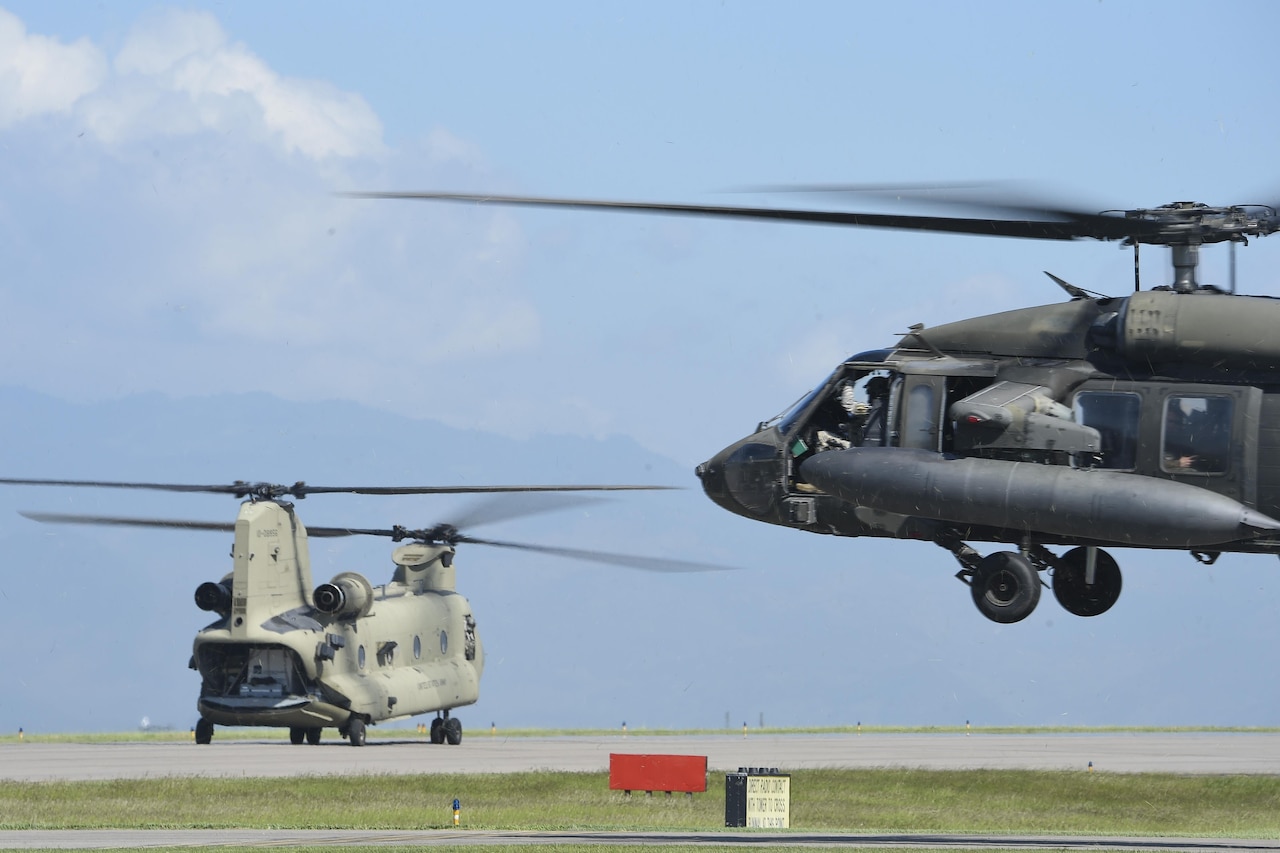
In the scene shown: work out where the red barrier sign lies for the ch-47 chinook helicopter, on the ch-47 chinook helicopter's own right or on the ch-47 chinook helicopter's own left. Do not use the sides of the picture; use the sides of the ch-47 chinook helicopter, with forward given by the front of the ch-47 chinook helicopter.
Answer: on the ch-47 chinook helicopter's own right

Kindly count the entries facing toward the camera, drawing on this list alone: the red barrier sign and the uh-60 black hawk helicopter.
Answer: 1

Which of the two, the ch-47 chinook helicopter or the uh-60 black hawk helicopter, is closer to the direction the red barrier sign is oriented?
the uh-60 black hawk helicopter

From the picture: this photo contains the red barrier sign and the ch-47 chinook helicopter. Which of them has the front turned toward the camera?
the red barrier sign

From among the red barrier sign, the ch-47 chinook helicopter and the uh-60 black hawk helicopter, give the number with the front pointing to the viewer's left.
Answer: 1

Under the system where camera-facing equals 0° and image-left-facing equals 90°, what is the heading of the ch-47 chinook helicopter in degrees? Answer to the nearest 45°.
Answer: approximately 225°

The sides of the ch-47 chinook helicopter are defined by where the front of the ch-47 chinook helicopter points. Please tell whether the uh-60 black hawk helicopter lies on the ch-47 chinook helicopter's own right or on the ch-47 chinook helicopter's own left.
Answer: on the ch-47 chinook helicopter's own right

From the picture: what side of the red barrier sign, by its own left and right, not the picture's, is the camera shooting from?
front

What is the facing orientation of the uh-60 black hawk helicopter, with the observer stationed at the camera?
facing to the left of the viewer

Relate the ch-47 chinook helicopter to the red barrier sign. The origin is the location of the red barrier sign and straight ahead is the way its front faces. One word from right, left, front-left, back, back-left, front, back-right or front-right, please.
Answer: back-right
